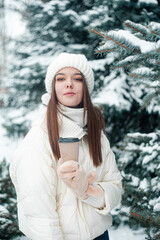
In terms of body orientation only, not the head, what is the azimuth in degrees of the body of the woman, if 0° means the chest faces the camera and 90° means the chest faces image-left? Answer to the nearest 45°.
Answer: approximately 315°

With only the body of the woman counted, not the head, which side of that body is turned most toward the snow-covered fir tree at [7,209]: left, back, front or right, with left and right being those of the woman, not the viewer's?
back

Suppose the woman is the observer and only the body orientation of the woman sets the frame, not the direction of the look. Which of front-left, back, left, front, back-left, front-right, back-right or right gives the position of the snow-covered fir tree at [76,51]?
back-left
